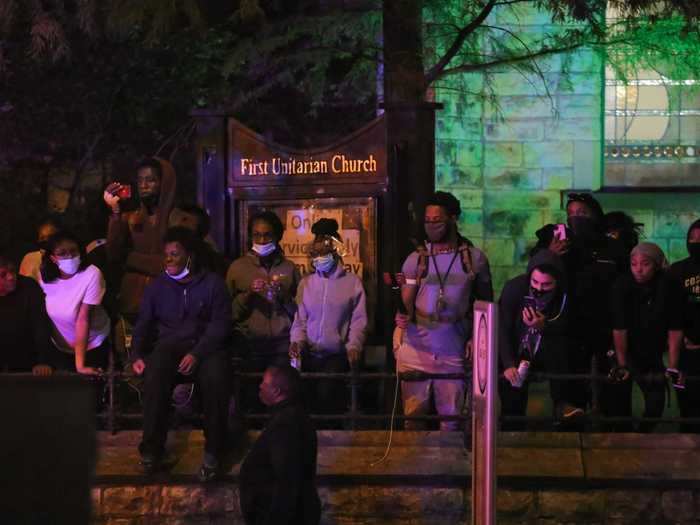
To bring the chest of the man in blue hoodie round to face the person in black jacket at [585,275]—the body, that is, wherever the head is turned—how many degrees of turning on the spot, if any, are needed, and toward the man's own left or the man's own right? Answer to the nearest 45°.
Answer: approximately 90° to the man's own left

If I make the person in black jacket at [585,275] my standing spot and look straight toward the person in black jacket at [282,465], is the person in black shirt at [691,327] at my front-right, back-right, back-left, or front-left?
back-left

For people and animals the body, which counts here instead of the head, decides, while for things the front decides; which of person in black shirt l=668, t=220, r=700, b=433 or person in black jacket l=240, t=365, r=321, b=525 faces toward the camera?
person in black shirt l=668, t=220, r=700, b=433

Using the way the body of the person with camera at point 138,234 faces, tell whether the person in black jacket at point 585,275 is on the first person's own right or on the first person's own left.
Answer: on the first person's own left

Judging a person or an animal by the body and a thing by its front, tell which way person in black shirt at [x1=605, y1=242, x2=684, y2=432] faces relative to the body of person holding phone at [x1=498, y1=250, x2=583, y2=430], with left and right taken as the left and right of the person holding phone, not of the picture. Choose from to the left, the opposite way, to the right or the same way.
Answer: the same way

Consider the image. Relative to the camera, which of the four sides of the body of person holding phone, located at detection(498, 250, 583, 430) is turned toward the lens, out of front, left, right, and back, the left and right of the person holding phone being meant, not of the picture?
front

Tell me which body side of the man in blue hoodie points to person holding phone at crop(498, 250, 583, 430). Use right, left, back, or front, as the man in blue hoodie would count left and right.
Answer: left

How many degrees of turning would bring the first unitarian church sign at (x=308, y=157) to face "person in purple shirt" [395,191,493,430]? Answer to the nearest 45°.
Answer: approximately 45° to its left

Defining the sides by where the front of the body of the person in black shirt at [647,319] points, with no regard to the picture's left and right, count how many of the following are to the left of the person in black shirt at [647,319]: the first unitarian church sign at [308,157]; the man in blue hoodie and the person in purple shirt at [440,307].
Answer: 0

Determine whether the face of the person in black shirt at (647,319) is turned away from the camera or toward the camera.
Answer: toward the camera

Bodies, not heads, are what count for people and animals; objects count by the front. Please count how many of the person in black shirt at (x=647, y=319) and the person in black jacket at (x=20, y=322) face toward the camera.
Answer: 2

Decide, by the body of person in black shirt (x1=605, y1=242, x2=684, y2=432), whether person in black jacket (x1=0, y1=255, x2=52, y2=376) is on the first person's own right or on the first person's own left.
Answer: on the first person's own right

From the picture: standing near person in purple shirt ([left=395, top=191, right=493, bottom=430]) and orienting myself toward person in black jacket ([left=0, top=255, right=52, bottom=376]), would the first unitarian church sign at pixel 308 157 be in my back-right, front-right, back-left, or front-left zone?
front-right

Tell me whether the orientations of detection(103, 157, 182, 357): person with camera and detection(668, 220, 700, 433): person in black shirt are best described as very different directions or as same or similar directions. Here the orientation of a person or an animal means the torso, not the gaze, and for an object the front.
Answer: same or similar directions

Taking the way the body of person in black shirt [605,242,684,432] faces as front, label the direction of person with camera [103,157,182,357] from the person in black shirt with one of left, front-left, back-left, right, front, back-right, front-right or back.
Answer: right

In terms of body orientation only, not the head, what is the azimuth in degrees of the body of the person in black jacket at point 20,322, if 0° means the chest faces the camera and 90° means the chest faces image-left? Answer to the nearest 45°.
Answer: approximately 0°
